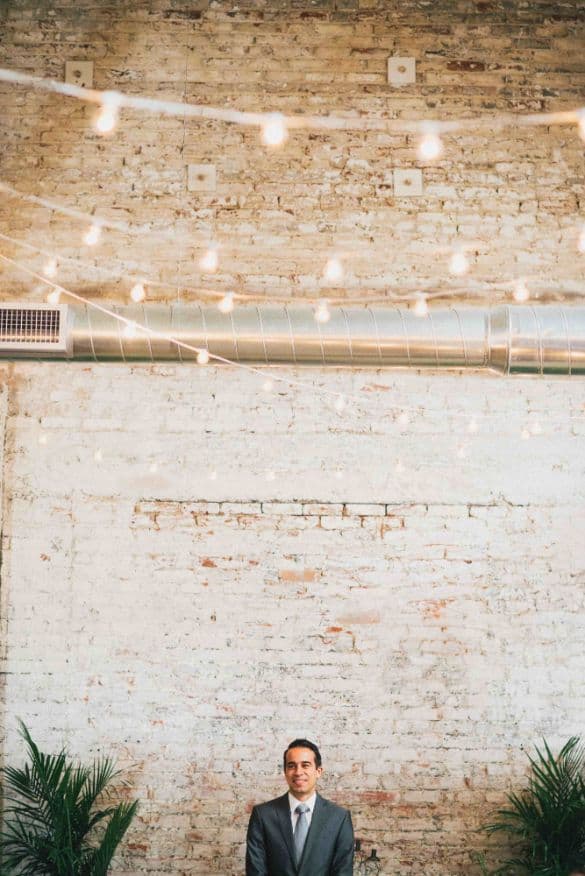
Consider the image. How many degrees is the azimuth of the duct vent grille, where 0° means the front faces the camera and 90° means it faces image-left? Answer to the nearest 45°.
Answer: approximately 0°

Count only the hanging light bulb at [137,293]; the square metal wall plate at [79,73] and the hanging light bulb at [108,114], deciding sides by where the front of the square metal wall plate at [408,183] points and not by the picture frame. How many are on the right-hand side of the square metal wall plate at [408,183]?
3

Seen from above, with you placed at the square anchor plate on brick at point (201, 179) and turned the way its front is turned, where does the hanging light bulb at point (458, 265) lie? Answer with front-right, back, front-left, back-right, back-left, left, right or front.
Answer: left
